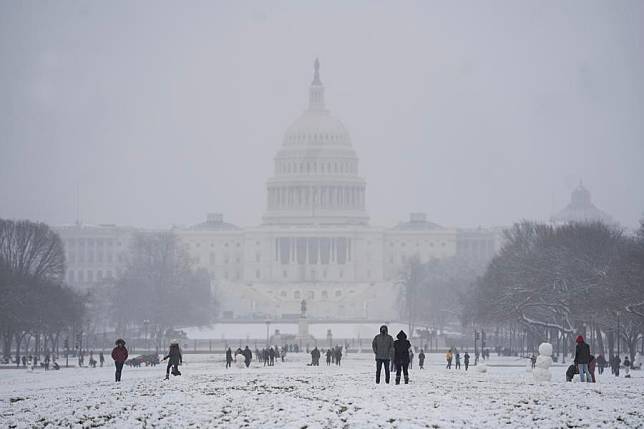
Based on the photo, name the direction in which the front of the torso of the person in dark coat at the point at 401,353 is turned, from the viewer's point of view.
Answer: away from the camera
